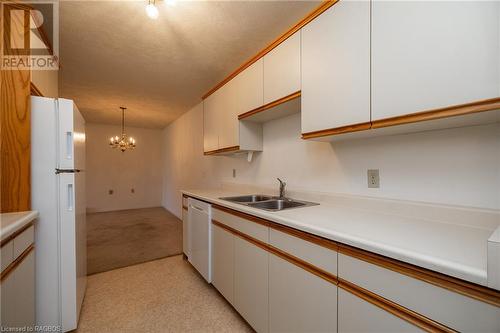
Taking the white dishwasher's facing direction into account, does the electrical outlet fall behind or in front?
behind

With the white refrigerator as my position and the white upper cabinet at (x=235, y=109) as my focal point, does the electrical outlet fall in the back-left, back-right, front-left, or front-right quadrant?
front-right

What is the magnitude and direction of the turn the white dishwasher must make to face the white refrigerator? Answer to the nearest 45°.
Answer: approximately 45° to its left

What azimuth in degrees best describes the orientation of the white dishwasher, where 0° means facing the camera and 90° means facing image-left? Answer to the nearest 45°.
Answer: approximately 90°
